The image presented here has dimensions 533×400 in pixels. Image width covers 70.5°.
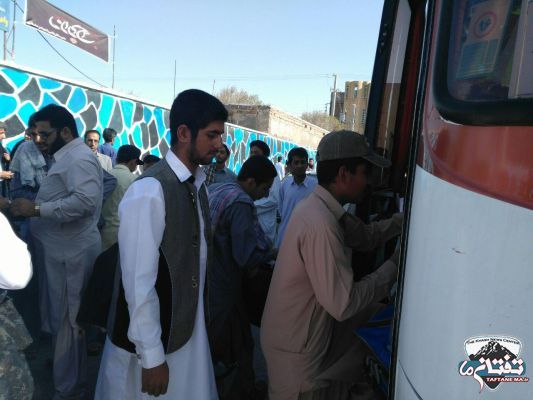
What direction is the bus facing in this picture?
toward the camera

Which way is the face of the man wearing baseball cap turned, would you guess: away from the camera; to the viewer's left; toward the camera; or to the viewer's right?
to the viewer's right

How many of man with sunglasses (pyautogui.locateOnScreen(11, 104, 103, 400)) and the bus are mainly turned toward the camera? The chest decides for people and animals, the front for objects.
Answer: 1

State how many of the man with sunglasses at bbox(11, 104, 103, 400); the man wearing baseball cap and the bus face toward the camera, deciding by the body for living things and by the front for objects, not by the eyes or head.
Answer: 1

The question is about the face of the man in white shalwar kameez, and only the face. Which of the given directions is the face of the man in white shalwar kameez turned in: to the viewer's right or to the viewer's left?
to the viewer's right

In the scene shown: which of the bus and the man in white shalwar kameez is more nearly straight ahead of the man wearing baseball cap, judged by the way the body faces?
the bus

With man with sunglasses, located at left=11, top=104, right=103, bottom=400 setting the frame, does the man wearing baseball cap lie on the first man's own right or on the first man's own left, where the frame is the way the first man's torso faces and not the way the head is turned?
on the first man's own left

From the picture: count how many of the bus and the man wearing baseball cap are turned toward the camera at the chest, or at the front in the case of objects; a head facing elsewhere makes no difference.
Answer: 1

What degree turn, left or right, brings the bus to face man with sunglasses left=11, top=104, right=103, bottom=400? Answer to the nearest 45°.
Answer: approximately 90° to its right

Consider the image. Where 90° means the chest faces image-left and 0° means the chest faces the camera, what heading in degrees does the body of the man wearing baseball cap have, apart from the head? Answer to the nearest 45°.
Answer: approximately 270°
